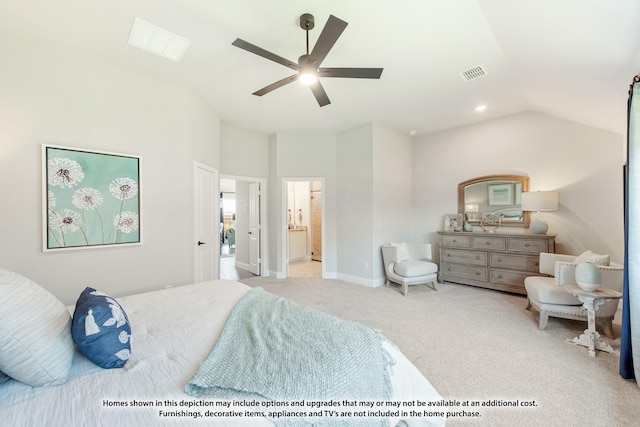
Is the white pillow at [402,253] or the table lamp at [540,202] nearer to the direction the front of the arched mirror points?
the white pillow

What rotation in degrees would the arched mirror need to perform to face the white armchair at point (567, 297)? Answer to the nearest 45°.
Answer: approximately 45° to its left

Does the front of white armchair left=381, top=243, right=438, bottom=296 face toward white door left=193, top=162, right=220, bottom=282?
no

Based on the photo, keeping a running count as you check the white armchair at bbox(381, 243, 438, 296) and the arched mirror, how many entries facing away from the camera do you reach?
0

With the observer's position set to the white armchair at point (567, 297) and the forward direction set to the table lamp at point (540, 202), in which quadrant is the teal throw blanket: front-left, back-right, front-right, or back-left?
back-left

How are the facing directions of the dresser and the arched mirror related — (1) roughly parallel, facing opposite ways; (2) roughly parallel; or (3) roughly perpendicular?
roughly parallel

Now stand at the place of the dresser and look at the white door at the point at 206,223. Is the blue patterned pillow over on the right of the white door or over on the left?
left

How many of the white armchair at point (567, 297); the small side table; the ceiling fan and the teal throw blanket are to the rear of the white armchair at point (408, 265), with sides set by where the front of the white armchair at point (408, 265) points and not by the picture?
0

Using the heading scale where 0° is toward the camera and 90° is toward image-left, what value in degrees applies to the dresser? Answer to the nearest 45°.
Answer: approximately 45°

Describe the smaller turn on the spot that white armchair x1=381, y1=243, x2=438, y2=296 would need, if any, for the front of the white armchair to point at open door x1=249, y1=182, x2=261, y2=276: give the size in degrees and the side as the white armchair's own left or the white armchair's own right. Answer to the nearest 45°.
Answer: approximately 135° to the white armchair's own right

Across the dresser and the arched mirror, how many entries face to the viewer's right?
0

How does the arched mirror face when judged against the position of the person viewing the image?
facing the viewer and to the left of the viewer

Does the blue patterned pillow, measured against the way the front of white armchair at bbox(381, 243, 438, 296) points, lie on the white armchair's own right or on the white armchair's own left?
on the white armchair's own right

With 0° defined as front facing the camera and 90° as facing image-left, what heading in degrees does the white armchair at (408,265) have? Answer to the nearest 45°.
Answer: approximately 315°

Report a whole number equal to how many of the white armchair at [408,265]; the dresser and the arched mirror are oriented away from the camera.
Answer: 0
